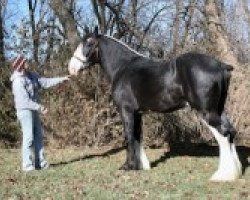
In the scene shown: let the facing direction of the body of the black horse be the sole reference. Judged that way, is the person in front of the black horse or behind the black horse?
in front

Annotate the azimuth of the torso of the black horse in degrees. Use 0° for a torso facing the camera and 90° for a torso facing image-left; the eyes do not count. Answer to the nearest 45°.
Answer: approximately 90°
